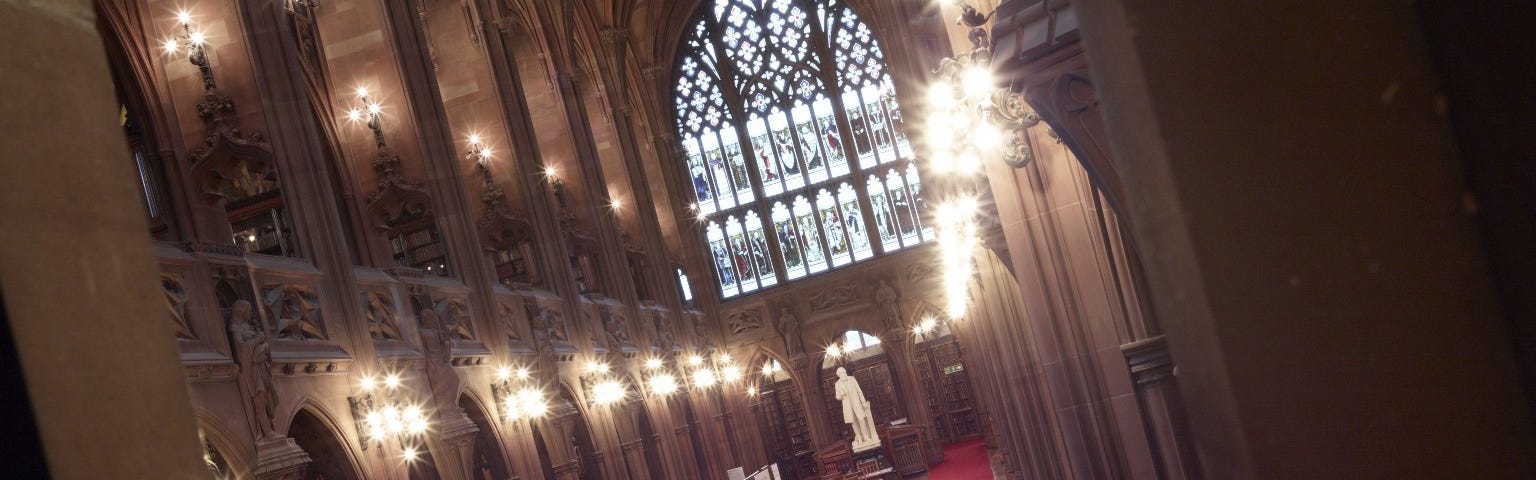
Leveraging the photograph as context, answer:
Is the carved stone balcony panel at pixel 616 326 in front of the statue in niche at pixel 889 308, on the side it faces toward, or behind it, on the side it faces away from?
in front

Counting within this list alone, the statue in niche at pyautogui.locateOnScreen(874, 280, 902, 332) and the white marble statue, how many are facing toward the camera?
2

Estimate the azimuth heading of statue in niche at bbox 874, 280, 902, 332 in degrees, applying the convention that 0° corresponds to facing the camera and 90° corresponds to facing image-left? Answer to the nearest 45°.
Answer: approximately 0°

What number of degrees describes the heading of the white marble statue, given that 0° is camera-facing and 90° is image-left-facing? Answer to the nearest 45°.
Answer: approximately 0°

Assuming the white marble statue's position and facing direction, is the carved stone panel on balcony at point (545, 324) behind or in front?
in front

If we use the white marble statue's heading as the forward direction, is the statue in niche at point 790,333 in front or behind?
behind

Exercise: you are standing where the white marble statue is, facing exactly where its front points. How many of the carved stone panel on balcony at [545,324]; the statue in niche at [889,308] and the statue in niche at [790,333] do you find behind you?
2
